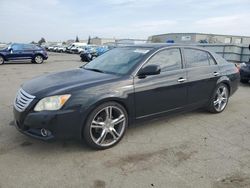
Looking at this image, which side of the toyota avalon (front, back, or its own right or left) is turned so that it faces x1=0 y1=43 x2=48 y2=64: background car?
right

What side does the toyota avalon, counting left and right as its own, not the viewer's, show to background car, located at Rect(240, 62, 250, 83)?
back

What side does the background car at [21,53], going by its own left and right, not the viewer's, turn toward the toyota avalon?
left

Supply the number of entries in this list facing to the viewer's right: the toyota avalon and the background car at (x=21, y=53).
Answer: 0

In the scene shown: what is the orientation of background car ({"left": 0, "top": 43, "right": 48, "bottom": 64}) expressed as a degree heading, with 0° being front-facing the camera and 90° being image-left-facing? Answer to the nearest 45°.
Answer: approximately 90°

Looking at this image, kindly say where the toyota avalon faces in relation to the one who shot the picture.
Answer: facing the viewer and to the left of the viewer

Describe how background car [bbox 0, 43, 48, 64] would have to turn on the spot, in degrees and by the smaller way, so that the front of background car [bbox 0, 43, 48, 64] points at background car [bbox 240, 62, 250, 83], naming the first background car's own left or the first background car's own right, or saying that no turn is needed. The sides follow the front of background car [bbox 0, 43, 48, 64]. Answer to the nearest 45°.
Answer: approximately 135° to the first background car's own left
